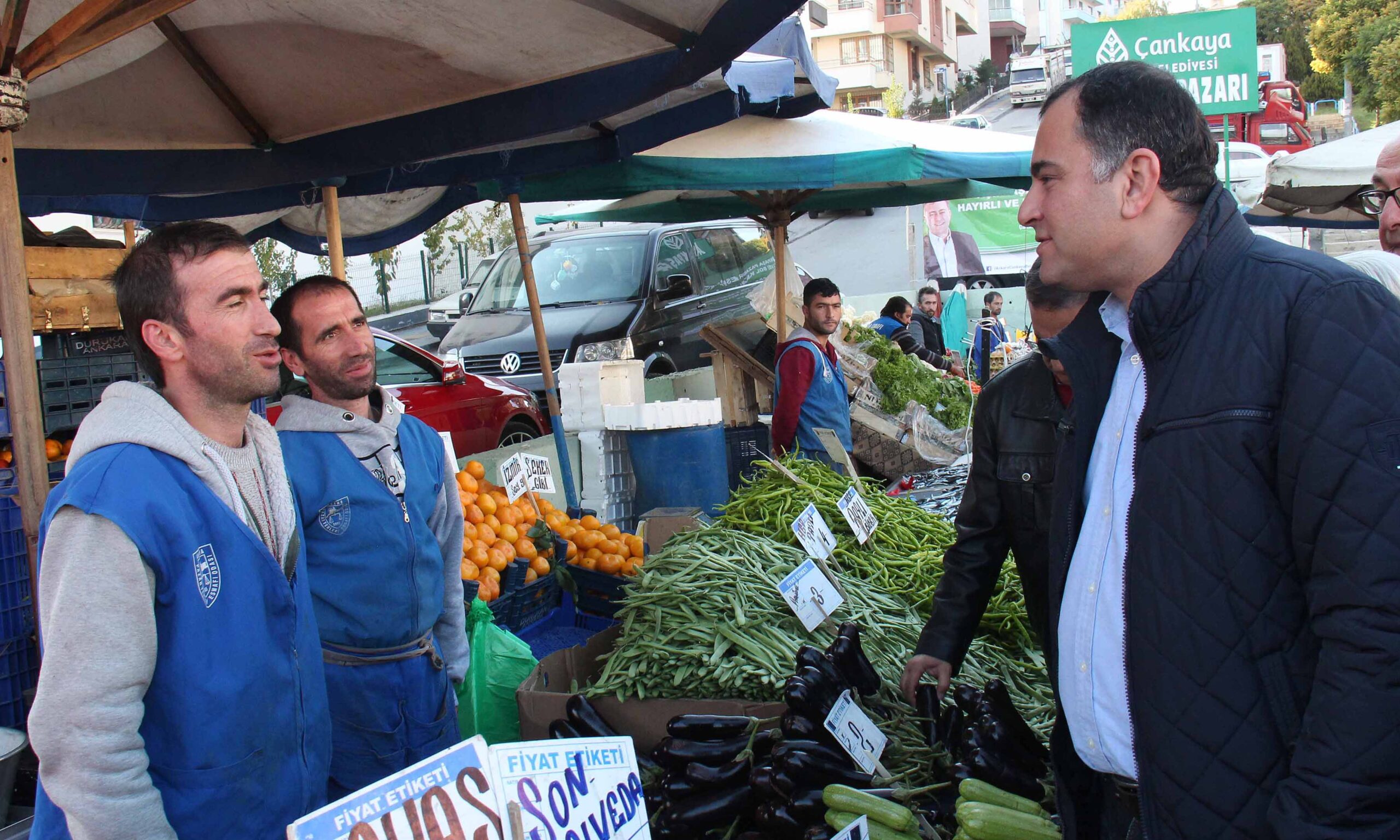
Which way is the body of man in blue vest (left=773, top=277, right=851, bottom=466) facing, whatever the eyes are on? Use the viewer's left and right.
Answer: facing the viewer and to the right of the viewer

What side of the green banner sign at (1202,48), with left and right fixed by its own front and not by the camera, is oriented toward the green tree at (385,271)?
right

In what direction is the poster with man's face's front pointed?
toward the camera

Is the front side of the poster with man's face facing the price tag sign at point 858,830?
yes

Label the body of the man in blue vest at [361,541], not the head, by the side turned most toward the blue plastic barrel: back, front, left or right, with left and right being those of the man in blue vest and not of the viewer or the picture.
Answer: left

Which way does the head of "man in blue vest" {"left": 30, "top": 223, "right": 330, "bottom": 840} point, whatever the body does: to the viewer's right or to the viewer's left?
to the viewer's right

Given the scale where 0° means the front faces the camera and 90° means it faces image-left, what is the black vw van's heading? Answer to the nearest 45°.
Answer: approximately 45°

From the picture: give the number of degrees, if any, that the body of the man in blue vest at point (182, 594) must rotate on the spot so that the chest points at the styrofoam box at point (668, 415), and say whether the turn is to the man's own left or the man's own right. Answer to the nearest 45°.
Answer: approximately 90° to the man's own left

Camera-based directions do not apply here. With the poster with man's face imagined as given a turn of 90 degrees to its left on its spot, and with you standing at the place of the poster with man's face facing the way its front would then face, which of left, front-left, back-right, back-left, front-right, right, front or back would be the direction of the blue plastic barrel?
right

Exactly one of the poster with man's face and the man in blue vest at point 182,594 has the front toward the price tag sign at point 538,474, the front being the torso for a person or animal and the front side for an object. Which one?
the poster with man's face

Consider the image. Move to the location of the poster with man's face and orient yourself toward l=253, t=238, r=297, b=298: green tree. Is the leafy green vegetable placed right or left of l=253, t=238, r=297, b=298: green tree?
left

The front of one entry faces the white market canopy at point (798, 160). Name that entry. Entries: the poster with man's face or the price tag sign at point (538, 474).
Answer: the poster with man's face

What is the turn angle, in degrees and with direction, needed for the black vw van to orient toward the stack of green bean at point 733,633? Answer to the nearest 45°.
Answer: approximately 45° to its left
